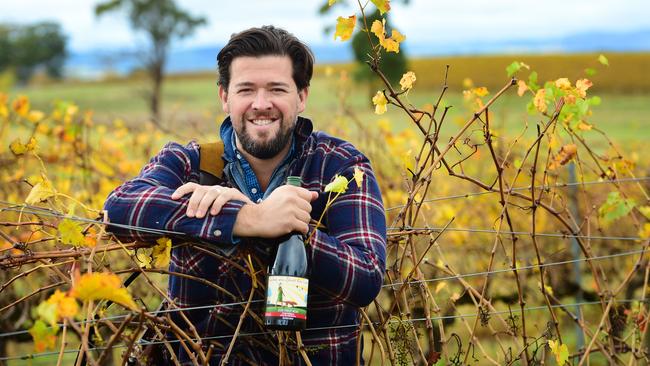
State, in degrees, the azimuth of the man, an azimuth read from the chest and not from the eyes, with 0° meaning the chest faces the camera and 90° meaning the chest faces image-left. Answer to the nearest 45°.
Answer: approximately 0°
